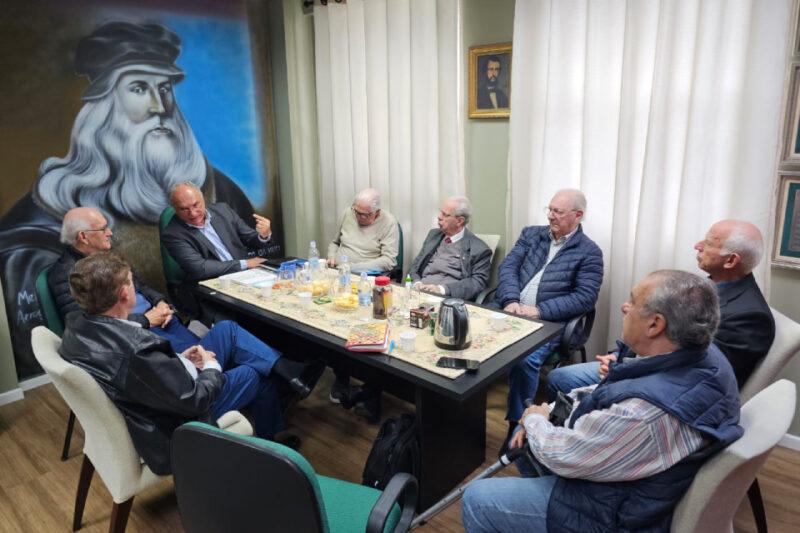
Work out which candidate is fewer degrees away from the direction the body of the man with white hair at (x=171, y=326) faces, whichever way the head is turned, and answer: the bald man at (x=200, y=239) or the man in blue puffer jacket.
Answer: the man in blue puffer jacket

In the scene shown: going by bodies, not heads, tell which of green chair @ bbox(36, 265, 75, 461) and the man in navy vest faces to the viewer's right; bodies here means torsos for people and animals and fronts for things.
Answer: the green chair

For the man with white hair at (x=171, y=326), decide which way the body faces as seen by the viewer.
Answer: to the viewer's right

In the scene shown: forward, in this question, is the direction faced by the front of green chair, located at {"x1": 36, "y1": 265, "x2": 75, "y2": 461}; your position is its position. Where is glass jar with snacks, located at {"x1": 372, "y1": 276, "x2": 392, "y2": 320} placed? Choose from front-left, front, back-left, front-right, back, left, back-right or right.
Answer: front-right

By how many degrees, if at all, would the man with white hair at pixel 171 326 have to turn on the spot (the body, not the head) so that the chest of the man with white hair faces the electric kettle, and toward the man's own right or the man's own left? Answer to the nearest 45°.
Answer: approximately 45° to the man's own right

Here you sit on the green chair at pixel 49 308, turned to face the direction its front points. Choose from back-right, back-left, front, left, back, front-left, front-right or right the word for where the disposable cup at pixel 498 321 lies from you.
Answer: front-right

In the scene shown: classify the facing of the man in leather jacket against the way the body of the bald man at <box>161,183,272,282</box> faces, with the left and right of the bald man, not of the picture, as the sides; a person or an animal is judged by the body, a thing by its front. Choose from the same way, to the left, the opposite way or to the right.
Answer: to the left

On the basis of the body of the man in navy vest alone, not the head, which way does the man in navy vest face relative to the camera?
to the viewer's left

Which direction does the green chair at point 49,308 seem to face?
to the viewer's right

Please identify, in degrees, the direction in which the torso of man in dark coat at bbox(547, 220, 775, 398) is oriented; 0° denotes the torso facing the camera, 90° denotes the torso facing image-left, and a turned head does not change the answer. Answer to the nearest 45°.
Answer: approximately 90°

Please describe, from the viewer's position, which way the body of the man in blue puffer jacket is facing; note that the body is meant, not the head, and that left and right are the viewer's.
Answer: facing the viewer and to the left of the viewer

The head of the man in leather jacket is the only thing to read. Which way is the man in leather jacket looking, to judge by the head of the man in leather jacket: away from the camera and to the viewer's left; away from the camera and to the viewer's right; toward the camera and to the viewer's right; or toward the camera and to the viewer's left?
away from the camera and to the viewer's right

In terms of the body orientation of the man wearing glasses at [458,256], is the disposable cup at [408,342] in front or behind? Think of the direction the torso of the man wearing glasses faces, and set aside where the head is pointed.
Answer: in front

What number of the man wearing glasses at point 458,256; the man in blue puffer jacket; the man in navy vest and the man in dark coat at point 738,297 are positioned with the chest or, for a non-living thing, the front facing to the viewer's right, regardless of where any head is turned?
0

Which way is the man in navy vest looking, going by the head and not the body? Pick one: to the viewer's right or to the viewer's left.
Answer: to the viewer's left

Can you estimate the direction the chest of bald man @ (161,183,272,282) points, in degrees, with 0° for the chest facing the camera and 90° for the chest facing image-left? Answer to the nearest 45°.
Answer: approximately 315°

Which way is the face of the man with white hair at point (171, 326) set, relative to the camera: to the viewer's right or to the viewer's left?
to the viewer's right
